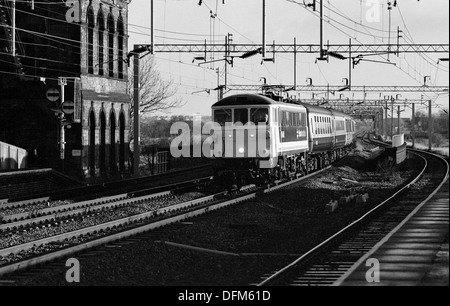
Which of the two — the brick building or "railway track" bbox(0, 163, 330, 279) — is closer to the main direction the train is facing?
the railway track

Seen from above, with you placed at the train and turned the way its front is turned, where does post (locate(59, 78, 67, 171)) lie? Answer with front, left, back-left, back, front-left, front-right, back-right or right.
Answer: right

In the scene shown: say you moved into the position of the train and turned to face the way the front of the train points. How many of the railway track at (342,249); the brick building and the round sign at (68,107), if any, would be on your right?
2

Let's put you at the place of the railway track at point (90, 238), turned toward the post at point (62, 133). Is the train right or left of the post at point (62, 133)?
right

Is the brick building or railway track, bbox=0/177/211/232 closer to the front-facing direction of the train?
the railway track

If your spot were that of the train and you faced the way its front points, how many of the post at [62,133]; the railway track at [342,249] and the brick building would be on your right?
2

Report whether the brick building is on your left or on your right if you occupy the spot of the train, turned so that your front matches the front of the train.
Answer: on your right

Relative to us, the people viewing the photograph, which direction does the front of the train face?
facing the viewer and to the left of the viewer

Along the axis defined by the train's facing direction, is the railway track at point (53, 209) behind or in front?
in front

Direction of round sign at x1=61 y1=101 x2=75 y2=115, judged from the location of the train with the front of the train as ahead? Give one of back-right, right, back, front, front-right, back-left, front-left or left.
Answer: right

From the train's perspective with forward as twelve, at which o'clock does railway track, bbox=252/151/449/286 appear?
The railway track is roughly at 10 o'clock from the train.

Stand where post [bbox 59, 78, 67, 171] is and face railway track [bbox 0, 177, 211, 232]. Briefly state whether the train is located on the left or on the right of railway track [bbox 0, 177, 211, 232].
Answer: left
